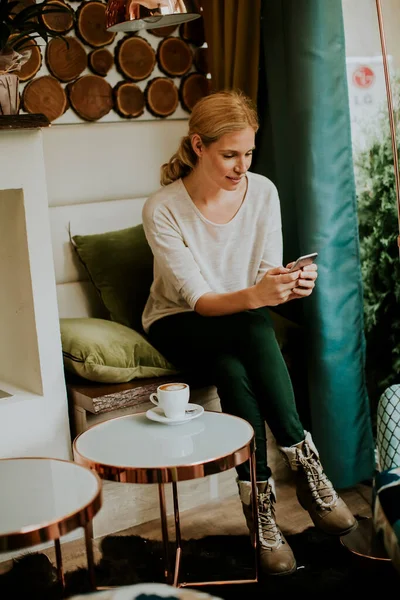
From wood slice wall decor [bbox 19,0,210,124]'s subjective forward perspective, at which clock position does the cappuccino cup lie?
The cappuccino cup is roughly at 12 o'clock from the wood slice wall decor.

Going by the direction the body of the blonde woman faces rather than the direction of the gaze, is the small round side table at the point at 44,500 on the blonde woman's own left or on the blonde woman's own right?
on the blonde woman's own right

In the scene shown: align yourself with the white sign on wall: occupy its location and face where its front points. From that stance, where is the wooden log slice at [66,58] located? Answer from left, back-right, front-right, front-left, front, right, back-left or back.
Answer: right

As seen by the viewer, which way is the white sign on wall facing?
toward the camera

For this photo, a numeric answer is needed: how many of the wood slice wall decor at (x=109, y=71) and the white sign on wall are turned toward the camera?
2

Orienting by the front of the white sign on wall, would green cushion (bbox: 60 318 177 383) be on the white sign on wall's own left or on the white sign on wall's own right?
on the white sign on wall's own right

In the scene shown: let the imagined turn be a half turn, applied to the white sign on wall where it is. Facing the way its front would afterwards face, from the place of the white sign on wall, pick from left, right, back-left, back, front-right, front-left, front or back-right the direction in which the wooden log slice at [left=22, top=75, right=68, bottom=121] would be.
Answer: left

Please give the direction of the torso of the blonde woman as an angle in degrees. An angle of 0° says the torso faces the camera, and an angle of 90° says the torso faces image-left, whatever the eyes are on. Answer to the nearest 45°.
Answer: approximately 315°

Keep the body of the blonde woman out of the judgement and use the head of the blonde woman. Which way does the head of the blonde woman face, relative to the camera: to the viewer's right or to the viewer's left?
to the viewer's right

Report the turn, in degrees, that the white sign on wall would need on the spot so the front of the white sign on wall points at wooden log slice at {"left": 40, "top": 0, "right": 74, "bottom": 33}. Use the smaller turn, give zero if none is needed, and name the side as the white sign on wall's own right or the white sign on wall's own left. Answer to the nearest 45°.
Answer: approximately 90° to the white sign on wall's own right

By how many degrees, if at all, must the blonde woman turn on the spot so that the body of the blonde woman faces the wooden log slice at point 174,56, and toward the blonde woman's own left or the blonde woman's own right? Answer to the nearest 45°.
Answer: approximately 135° to the blonde woman's own left

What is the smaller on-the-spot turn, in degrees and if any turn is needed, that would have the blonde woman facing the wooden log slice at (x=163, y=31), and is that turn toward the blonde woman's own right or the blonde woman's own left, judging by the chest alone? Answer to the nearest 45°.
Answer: approximately 135° to the blonde woman's own left

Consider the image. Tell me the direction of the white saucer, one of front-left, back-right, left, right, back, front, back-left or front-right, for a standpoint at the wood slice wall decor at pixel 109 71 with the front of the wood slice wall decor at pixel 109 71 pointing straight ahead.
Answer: front
